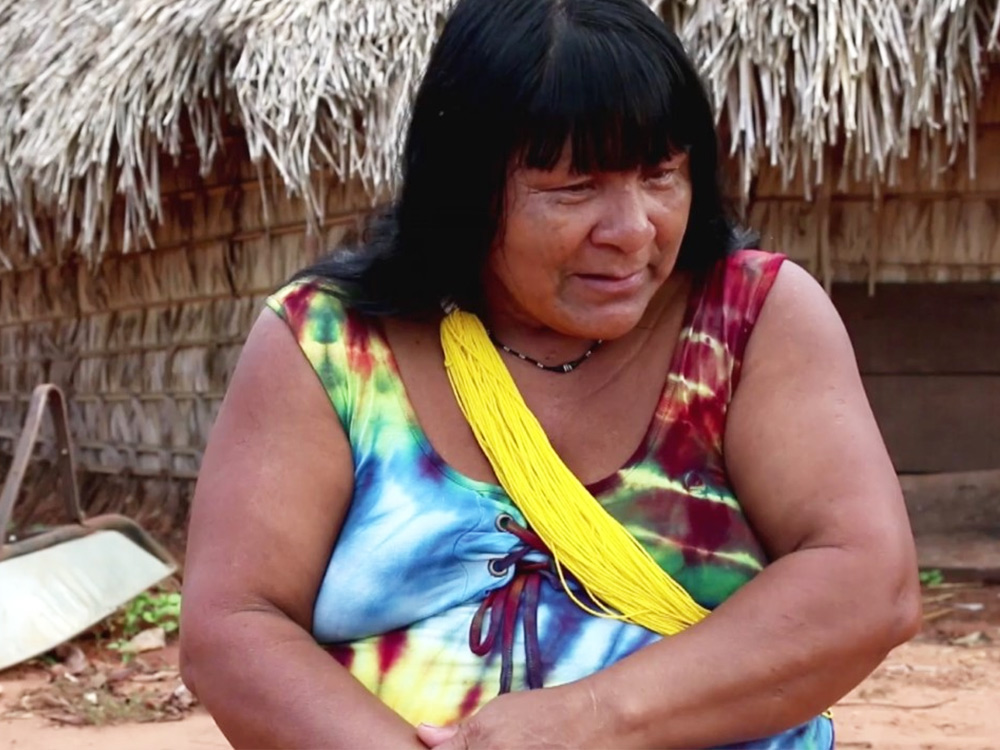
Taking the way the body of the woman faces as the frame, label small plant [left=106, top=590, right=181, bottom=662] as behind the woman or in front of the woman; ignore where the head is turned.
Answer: behind

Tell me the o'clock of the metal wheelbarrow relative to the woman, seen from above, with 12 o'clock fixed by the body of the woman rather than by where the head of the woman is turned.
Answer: The metal wheelbarrow is roughly at 5 o'clock from the woman.

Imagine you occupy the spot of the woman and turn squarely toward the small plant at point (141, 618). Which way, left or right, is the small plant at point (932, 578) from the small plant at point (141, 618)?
right

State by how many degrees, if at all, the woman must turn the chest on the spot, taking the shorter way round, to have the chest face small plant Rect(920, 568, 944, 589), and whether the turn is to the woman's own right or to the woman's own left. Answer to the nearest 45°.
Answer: approximately 135° to the woman's own left

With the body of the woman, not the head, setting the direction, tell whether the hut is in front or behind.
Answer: behind

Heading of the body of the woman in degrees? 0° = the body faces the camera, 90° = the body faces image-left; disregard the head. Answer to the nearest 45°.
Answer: approximately 0°
